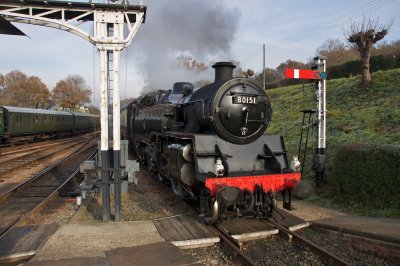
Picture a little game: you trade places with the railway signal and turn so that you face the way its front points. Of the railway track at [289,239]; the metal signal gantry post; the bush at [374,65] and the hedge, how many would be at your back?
1

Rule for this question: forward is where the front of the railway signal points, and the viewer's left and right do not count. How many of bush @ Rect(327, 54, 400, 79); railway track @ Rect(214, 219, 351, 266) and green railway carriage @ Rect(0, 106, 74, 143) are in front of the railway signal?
1

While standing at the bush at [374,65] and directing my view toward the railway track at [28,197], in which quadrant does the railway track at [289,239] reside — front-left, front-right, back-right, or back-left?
front-left

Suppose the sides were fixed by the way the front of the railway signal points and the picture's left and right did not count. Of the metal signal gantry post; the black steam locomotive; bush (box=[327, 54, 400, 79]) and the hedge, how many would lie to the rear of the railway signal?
1

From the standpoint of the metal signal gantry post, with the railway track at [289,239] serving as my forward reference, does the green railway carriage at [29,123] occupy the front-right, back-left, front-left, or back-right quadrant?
back-left

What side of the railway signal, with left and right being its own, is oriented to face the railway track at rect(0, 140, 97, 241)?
right

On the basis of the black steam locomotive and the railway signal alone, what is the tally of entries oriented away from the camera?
0

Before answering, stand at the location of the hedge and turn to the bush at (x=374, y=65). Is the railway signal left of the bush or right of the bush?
left

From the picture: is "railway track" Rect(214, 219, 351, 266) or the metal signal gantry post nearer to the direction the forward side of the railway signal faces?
the railway track

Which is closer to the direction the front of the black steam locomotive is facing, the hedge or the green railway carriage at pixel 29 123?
the hedge

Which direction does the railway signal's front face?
toward the camera

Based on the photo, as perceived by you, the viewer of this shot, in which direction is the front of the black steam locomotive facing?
facing the viewer and to the right of the viewer

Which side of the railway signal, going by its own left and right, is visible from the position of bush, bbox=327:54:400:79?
back

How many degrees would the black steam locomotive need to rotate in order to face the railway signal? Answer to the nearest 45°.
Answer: approximately 90° to its left

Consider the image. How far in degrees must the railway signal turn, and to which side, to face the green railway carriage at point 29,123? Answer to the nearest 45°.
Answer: approximately 135° to its right
